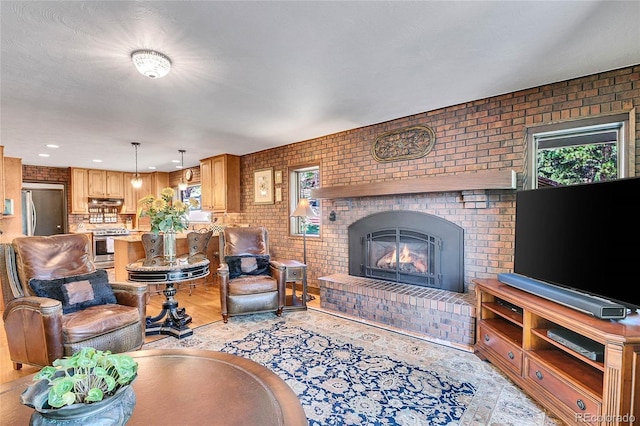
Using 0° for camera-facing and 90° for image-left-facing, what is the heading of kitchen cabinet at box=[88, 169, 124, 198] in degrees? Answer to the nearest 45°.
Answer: approximately 0°

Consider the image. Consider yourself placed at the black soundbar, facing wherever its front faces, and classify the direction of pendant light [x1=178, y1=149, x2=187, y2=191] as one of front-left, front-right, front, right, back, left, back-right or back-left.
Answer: front-right

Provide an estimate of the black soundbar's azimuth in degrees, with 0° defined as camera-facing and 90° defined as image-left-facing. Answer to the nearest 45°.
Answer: approximately 45°

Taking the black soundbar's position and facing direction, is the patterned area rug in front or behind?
in front

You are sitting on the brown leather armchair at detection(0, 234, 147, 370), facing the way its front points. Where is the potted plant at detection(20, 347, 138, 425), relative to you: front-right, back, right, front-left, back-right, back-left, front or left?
front-right

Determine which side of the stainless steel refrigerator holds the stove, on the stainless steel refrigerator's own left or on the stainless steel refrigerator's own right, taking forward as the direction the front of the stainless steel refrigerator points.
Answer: on the stainless steel refrigerator's own left

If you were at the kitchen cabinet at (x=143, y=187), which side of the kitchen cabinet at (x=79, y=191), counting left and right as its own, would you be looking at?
left

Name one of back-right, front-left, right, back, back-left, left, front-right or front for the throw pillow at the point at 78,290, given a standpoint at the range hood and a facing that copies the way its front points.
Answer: front

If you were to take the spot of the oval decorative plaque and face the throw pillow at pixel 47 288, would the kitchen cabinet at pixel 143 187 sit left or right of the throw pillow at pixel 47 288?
right

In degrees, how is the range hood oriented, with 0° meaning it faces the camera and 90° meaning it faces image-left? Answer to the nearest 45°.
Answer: approximately 0°

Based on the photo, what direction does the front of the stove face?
toward the camera

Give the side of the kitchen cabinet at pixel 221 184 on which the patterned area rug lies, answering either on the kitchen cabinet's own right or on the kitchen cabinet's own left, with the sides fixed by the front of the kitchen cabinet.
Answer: on the kitchen cabinet's own left

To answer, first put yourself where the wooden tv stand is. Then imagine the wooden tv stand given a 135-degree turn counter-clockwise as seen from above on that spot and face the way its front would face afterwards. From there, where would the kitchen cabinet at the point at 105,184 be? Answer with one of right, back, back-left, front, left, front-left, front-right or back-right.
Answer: back

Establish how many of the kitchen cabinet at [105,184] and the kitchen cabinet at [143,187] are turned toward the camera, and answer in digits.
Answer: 2

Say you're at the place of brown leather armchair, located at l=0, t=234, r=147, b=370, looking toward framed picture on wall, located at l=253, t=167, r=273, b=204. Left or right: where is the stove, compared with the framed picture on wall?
left
